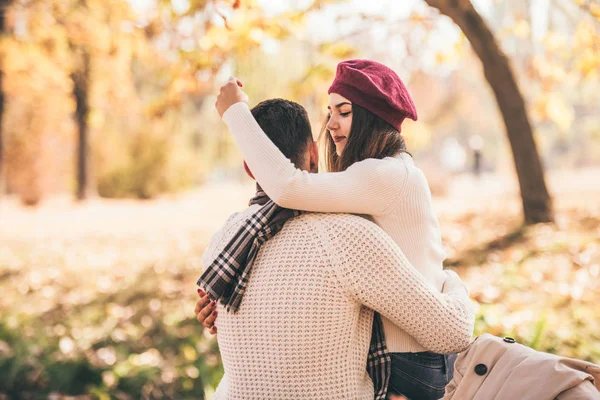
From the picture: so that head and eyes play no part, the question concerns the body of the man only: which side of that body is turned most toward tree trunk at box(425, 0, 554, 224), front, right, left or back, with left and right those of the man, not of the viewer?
front

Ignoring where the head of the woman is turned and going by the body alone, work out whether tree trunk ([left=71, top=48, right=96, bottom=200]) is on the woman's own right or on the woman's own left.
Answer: on the woman's own right

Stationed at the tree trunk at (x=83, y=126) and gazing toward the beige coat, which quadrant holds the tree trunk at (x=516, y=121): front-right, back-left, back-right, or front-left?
front-left

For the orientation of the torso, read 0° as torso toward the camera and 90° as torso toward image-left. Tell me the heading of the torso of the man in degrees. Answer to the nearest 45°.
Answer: approximately 180°

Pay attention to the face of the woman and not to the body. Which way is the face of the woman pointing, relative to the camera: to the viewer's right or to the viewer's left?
to the viewer's left

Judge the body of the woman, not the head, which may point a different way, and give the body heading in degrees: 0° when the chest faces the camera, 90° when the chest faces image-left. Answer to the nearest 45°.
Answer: approximately 90°

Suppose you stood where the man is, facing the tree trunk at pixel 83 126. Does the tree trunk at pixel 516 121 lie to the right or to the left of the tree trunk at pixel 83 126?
right
